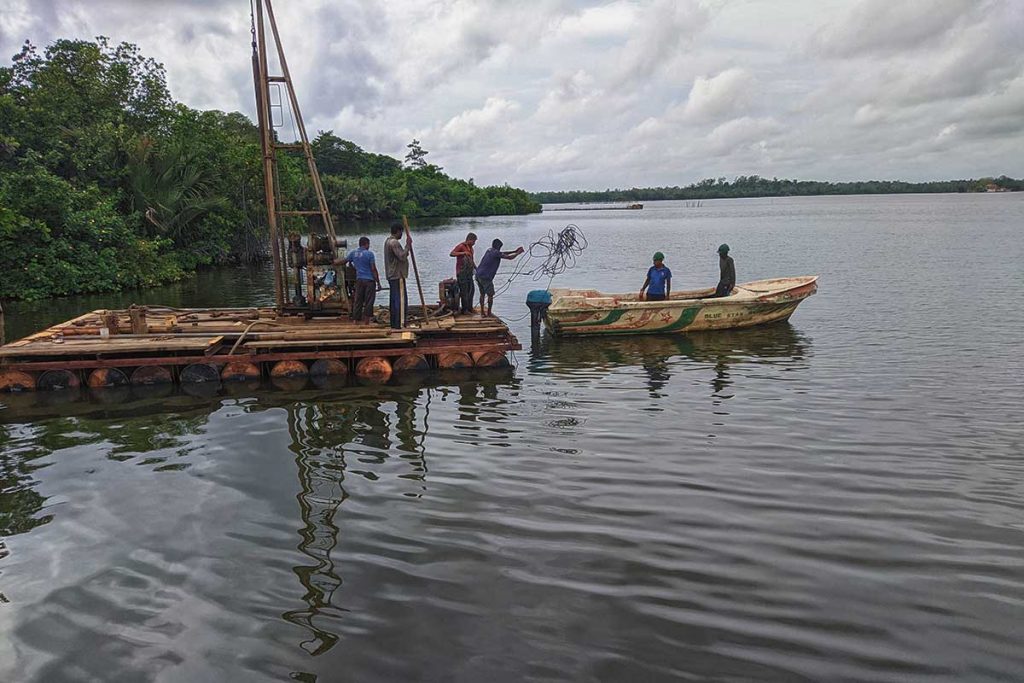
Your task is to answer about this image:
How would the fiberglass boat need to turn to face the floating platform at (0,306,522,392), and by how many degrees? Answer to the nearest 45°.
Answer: approximately 135° to its right

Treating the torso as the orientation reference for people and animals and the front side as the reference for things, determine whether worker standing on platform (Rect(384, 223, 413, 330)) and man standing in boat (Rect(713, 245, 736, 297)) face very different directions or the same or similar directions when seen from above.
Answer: very different directions

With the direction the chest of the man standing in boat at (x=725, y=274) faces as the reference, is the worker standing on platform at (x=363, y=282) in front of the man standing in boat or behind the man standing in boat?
in front

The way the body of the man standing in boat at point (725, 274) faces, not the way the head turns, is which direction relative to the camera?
to the viewer's left

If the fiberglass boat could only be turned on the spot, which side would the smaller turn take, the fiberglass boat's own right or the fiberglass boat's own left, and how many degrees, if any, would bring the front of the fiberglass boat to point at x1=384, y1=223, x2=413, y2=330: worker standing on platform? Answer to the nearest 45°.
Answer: approximately 135° to the fiberglass boat's own right

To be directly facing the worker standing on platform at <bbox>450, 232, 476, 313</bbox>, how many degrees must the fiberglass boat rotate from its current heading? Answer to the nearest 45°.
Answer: approximately 135° to its right

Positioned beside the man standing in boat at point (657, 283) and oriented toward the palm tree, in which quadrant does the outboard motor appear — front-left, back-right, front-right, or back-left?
front-left

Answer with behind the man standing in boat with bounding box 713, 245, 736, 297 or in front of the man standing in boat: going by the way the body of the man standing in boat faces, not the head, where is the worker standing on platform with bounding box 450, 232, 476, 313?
in front

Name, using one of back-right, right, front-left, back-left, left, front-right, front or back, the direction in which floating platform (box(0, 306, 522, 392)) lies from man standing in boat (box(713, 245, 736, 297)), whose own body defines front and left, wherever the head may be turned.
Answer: front-left

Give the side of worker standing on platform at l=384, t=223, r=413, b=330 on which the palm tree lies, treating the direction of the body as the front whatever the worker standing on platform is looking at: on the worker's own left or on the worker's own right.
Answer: on the worker's own left

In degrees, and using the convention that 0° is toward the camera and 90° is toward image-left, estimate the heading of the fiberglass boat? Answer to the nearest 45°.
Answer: approximately 270°
